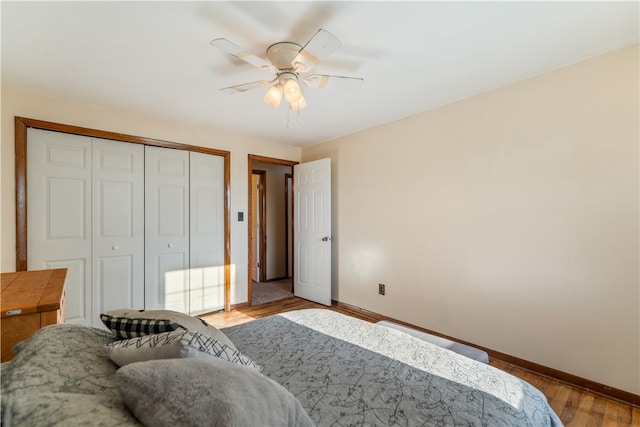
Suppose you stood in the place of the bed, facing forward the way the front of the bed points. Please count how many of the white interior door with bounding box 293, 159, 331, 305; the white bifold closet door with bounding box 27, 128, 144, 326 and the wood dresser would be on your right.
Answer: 0

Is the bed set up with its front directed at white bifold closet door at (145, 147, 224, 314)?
no

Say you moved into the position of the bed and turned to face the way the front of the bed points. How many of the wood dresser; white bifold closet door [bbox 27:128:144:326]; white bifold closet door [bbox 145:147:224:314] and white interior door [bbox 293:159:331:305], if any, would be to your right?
0

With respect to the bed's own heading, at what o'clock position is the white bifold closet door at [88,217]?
The white bifold closet door is roughly at 9 o'clock from the bed.

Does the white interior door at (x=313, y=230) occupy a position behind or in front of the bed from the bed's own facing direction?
in front

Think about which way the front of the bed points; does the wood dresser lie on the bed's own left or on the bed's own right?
on the bed's own left

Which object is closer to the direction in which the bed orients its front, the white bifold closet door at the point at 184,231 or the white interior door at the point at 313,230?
the white interior door

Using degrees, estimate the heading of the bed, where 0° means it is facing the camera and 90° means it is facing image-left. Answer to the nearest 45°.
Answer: approximately 225°
